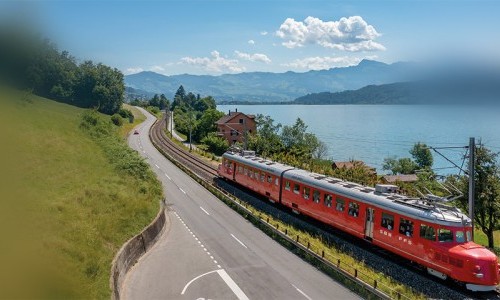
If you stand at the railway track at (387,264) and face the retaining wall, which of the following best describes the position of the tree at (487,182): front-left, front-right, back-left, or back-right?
back-right

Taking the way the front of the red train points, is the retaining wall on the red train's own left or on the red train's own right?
on the red train's own right

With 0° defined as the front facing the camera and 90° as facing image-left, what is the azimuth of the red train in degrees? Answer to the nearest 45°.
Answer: approximately 315°

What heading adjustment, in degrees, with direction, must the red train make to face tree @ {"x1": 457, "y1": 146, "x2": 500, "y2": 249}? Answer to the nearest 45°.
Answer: approximately 90° to its left
